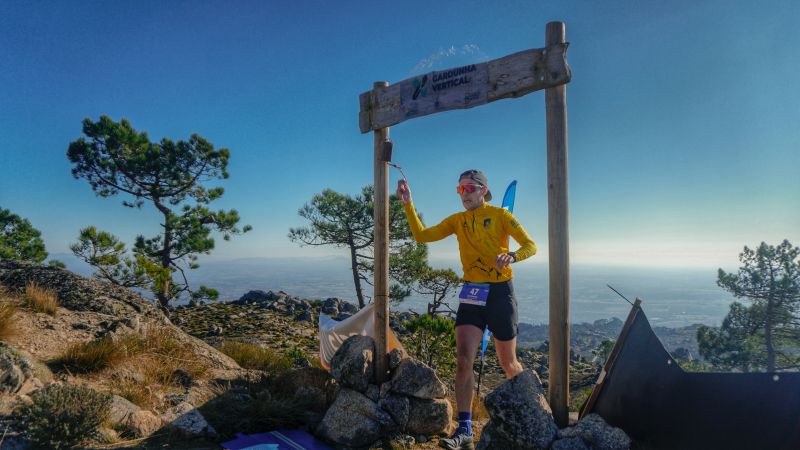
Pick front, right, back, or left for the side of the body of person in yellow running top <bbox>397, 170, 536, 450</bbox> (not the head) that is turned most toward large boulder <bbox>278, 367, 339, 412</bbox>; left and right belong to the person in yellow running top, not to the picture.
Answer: right

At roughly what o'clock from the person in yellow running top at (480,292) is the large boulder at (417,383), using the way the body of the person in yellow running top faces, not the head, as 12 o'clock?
The large boulder is roughly at 3 o'clock from the person in yellow running top.

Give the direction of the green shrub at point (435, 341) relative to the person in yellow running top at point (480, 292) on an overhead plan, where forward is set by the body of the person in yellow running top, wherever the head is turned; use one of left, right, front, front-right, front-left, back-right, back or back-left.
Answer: back-right

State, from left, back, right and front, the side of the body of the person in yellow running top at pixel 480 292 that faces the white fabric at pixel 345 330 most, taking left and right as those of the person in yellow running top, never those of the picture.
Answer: right

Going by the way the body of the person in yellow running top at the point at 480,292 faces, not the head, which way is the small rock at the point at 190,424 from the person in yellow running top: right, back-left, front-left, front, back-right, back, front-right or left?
front-right

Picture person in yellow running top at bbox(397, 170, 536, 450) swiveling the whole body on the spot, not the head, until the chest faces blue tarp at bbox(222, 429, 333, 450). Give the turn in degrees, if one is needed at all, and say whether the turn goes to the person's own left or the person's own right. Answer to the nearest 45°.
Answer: approximately 45° to the person's own right

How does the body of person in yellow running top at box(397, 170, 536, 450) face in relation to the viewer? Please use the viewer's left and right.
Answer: facing the viewer and to the left of the viewer

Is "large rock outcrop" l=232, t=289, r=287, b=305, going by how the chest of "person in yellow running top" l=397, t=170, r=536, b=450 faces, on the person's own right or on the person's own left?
on the person's own right

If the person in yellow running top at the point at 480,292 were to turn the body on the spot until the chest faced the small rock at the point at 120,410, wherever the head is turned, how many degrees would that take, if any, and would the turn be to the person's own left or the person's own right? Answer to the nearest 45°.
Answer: approximately 45° to the person's own right

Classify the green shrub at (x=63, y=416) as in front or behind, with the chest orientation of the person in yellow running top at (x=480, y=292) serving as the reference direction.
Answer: in front
